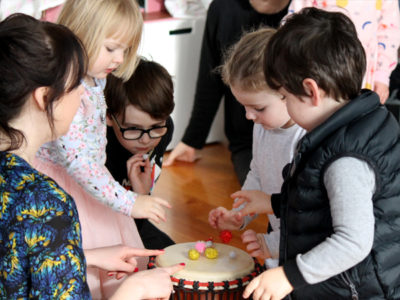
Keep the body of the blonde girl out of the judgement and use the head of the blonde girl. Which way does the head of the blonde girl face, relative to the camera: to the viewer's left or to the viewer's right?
to the viewer's right

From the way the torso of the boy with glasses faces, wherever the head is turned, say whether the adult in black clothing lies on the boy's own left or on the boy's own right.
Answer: on the boy's own left

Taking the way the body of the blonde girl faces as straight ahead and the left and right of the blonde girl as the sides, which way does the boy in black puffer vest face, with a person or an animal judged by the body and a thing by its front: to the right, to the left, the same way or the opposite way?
the opposite way

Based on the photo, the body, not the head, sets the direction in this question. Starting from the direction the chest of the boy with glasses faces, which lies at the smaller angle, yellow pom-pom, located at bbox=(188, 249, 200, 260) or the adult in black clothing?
the yellow pom-pom

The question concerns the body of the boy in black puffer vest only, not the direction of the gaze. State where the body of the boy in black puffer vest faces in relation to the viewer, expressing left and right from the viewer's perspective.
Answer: facing to the left of the viewer

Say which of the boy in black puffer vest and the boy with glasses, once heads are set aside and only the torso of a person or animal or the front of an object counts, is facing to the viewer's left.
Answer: the boy in black puffer vest

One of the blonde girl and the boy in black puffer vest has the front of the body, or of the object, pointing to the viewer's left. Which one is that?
the boy in black puffer vest

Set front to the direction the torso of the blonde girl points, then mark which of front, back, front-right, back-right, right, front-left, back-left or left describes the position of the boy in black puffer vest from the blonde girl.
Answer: front

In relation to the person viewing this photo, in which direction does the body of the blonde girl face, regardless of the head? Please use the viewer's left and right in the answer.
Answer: facing the viewer and to the right of the viewer
